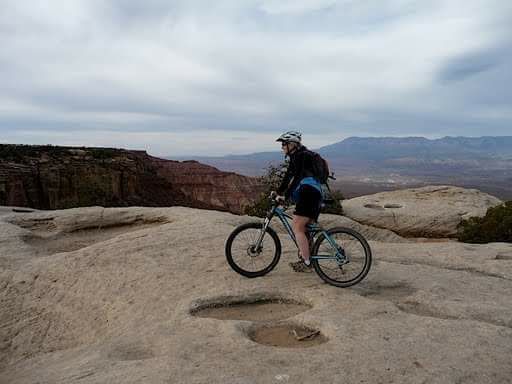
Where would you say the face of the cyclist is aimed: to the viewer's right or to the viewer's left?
to the viewer's left

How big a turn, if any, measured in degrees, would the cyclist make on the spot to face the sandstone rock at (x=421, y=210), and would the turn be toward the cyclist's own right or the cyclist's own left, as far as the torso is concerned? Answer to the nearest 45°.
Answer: approximately 90° to the cyclist's own right

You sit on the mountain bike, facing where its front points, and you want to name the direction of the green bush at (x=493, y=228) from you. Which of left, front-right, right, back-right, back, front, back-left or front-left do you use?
back-right

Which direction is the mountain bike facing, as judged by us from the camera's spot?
facing to the left of the viewer

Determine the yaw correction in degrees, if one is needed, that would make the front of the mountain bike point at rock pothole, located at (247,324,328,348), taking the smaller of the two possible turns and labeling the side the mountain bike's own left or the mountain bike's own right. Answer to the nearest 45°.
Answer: approximately 90° to the mountain bike's own left

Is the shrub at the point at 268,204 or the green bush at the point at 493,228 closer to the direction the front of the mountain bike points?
the shrub

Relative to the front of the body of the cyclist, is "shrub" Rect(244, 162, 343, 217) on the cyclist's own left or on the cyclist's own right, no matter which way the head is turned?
on the cyclist's own right

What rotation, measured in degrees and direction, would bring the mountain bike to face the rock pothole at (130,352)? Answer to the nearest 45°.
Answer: approximately 45° to its left

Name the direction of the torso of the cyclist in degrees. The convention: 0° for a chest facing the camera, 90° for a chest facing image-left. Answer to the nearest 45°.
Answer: approximately 90°
